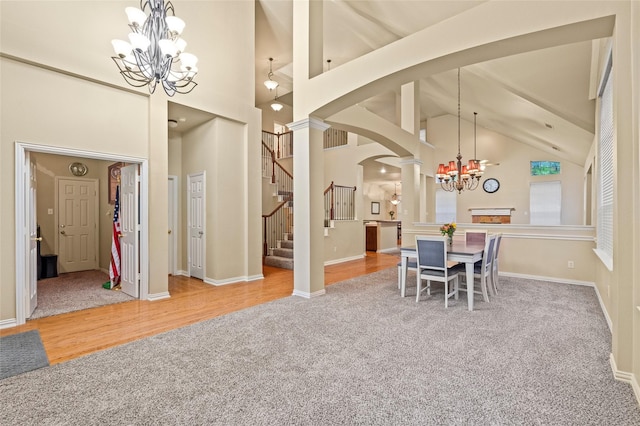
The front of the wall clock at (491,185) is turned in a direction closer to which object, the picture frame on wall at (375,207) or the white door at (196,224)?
the white door

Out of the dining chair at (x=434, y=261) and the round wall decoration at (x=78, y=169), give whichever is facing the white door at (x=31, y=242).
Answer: the round wall decoration

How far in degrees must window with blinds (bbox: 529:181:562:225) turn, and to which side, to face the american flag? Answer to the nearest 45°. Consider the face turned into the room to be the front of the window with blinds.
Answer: approximately 45° to its right

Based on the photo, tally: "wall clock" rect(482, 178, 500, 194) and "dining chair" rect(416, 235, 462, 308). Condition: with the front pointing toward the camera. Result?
1

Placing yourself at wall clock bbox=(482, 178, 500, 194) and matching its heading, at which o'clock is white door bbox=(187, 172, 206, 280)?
The white door is roughly at 1 o'clock from the wall clock.

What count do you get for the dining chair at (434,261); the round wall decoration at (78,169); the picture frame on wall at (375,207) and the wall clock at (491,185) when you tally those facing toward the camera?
3

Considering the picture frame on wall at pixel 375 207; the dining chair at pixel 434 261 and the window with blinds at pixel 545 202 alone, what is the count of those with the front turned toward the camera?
2

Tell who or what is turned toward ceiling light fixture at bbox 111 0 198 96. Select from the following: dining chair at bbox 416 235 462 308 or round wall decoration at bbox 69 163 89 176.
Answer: the round wall decoration

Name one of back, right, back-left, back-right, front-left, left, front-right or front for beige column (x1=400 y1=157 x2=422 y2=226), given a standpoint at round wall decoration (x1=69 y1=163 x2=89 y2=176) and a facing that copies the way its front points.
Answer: front-left

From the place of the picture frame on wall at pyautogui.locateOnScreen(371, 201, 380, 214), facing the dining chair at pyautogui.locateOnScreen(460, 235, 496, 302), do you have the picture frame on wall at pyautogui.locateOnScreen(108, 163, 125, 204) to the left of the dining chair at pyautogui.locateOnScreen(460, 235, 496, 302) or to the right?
right

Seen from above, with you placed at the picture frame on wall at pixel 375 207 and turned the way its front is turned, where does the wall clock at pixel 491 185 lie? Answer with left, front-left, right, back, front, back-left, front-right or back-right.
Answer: front-left

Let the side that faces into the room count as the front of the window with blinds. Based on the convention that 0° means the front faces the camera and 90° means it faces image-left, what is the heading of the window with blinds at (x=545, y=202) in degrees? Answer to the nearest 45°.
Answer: approximately 0°

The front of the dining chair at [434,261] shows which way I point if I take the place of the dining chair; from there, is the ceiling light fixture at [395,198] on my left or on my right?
on my left

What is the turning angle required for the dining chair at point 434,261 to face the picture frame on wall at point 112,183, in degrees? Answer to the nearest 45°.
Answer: approximately 135° to its left

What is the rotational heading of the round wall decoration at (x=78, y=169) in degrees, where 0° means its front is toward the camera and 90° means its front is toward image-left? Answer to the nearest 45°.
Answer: approximately 0°

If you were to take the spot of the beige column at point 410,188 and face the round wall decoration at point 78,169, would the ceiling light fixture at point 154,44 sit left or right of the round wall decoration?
left
